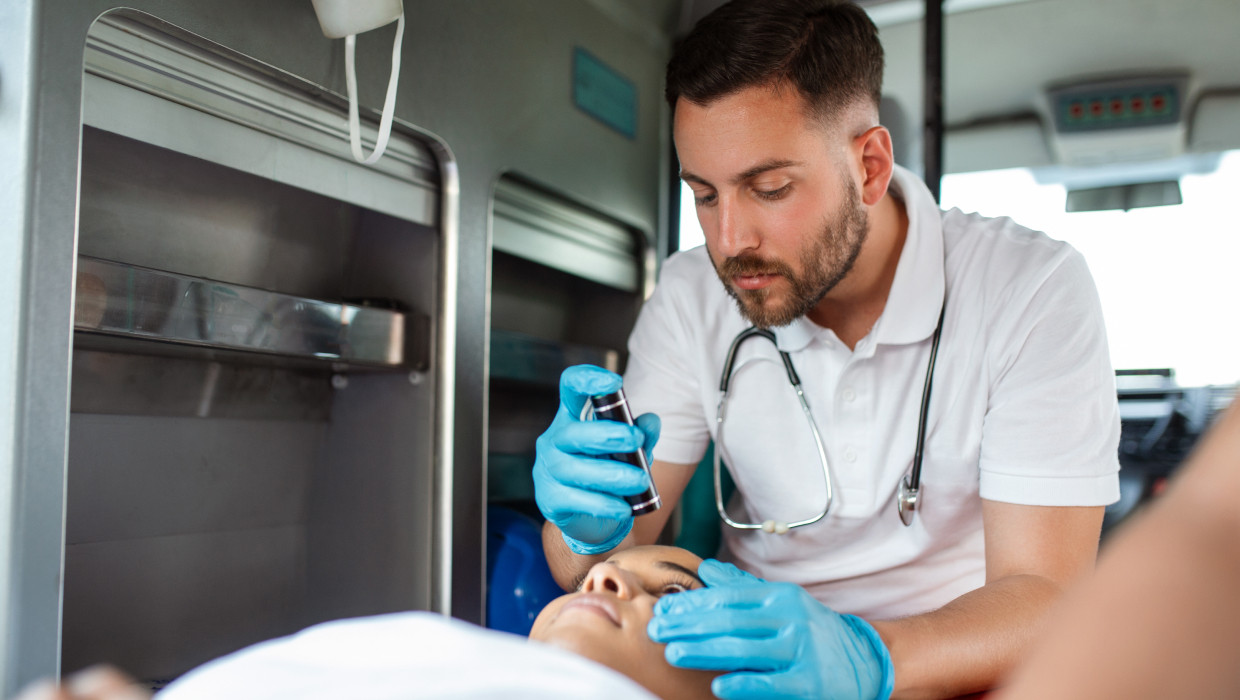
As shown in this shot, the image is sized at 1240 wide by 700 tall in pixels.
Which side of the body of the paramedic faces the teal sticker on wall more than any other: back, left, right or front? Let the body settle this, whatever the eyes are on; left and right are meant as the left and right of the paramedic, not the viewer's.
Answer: right

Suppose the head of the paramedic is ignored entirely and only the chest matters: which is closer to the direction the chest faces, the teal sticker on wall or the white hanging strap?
the white hanging strap

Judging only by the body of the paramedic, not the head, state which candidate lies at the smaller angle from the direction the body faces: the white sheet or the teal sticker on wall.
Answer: the white sheet

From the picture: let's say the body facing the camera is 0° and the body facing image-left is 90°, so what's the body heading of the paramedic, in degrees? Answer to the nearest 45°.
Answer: approximately 45°

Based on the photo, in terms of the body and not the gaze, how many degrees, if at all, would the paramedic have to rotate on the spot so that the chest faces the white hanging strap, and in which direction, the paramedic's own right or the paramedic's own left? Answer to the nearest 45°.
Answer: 0° — they already face it
